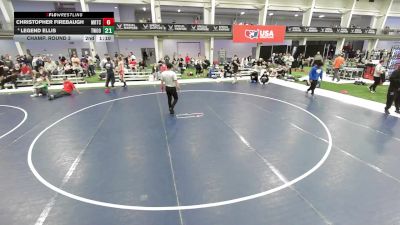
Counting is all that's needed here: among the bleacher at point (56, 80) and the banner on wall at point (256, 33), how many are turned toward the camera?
2

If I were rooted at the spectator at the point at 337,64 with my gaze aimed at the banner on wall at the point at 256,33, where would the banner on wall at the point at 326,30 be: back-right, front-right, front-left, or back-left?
front-right

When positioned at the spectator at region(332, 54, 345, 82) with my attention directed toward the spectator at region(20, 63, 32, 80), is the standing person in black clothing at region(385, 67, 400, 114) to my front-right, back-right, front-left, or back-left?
front-left

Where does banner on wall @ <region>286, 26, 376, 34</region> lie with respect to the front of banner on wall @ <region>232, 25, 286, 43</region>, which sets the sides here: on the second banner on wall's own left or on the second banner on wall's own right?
on the second banner on wall's own left

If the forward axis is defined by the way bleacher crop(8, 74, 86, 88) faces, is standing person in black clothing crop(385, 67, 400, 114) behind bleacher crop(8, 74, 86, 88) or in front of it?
in front

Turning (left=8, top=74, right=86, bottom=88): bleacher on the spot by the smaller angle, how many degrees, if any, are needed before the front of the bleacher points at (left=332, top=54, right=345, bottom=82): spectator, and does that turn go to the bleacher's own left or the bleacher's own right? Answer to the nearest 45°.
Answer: approximately 45° to the bleacher's own left

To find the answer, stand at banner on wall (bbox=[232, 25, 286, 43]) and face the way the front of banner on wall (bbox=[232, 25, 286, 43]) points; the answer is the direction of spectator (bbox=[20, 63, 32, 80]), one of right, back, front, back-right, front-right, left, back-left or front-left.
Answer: front-right

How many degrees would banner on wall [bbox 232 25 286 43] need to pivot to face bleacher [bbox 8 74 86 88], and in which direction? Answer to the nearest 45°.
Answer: approximately 45° to its right

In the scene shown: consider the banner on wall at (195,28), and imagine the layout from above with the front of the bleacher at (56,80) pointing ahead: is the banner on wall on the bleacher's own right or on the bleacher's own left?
on the bleacher's own left

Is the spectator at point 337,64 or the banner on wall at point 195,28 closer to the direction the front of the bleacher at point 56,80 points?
the spectator

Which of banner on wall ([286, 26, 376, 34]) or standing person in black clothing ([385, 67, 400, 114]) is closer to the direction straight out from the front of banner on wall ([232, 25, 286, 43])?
the standing person in black clothing

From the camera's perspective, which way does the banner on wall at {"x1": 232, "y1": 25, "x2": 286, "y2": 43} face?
toward the camera

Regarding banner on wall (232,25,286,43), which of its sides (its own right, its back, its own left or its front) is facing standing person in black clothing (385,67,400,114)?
front

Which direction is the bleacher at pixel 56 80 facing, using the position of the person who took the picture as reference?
facing the viewer

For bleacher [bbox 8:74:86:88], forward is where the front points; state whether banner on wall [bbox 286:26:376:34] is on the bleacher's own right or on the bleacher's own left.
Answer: on the bleacher's own left
